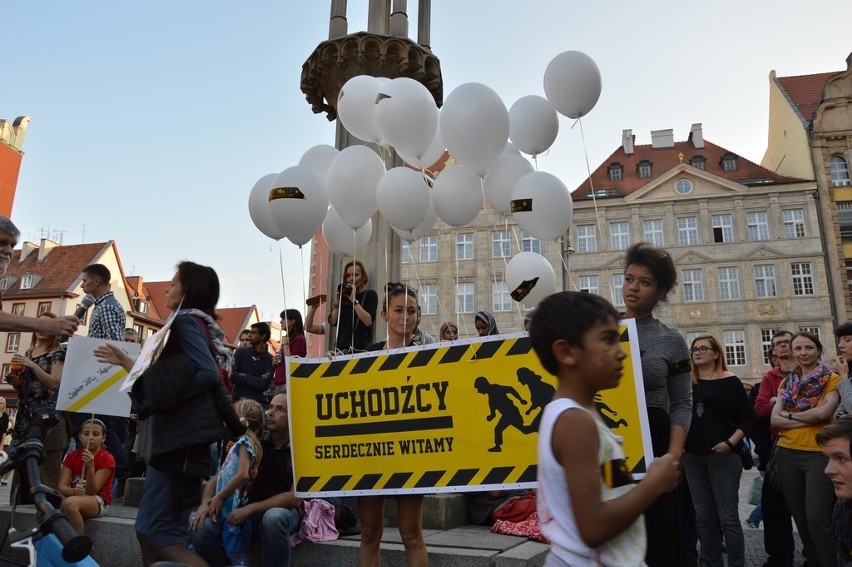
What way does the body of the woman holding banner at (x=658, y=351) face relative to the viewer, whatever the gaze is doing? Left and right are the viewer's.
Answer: facing the viewer and to the left of the viewer

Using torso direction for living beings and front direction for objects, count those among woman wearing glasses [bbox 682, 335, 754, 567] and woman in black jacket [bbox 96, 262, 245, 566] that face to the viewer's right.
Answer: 0

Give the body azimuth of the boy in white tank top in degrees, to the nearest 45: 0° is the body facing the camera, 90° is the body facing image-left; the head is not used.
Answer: approximately 270°

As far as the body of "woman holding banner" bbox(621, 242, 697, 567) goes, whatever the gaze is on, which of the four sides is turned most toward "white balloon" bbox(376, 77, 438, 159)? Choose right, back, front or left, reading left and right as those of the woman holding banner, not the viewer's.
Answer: right

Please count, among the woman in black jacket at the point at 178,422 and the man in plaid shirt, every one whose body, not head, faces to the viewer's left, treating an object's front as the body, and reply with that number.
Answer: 2

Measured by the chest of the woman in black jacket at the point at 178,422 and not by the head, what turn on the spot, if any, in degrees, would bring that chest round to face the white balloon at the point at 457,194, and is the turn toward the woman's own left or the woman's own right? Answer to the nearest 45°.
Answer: approximately 135° to the woman's own right

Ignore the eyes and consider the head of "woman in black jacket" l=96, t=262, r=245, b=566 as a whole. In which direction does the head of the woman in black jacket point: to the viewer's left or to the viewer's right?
to the viewer's left

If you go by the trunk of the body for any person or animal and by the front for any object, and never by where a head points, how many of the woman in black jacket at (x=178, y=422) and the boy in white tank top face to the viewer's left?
1

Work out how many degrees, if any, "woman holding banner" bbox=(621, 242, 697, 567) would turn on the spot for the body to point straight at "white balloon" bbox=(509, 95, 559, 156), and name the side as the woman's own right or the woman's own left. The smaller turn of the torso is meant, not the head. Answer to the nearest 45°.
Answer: approximately 135° to the woman's own right

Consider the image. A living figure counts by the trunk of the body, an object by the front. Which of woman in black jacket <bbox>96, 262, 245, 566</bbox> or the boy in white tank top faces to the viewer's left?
the woman in black jacket

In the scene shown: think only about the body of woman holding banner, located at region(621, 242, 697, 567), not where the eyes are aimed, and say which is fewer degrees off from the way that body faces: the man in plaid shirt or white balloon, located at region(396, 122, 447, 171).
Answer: the man in plaid shirt

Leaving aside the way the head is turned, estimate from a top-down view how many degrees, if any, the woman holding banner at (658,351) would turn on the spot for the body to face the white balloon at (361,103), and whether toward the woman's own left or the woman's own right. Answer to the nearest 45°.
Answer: approximately 90° to the woman's own right
